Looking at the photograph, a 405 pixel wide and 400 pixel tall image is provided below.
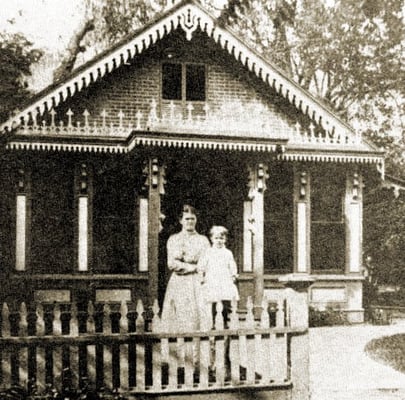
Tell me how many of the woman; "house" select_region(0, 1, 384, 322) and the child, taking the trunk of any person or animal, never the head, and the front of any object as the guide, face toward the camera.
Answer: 3

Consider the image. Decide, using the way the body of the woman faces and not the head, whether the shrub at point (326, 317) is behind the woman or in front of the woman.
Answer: behind

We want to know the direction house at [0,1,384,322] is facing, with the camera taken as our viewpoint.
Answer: facing the viewer

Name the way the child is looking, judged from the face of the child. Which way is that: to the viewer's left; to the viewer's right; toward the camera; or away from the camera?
toward the camera

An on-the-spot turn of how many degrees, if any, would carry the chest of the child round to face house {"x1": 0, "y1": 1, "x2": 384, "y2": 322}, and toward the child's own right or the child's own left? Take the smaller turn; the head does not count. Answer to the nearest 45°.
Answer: approximately 180°

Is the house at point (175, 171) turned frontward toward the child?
yes

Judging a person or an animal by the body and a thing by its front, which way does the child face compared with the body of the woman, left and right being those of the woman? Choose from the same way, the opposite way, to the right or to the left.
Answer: the same way

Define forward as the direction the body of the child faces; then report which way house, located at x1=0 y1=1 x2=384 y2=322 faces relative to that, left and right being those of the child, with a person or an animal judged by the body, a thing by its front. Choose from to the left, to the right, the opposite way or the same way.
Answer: the same way

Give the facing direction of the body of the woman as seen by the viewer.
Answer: toward the camera
